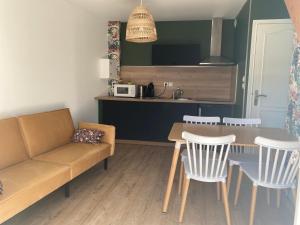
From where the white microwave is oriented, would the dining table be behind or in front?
in front

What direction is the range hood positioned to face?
toward the camera

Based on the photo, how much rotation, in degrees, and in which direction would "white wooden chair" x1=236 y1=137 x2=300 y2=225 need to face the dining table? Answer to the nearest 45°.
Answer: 0° — it already faces it

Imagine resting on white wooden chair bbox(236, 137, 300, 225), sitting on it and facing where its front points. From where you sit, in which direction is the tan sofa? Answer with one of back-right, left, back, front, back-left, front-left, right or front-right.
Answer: front-left

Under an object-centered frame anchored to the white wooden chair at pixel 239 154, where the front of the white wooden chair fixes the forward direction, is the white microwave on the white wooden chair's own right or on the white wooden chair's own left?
on the white wooden chair's own right

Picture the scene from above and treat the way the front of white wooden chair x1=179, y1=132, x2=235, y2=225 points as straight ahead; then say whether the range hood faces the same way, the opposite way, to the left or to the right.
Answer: the opposite way

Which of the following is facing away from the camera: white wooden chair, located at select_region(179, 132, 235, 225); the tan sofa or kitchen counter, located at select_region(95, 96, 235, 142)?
the white wooden chair

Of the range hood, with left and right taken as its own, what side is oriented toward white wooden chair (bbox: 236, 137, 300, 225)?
front

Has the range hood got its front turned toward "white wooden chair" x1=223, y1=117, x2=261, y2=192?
yes

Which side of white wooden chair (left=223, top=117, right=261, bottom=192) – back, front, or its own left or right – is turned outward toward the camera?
front

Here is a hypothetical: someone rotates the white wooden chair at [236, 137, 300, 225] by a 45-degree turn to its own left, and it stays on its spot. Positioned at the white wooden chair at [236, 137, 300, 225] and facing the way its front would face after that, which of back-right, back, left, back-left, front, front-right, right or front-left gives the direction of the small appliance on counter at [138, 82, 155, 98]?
front-right

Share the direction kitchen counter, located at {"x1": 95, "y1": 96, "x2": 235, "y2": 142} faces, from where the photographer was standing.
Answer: facing the viewer

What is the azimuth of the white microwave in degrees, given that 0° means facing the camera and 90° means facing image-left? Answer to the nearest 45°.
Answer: approximately 0°

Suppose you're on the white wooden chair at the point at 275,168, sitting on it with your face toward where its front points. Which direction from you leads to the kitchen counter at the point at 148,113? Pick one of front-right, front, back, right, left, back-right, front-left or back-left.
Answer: front

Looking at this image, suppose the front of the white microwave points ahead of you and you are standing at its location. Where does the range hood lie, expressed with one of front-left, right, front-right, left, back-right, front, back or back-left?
left

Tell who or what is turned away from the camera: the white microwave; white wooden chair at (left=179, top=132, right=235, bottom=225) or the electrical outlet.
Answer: the white wooden chair

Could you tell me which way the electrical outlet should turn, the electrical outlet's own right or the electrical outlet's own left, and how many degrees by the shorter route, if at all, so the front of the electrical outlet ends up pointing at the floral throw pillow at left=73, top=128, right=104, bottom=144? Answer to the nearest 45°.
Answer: approximately 45° to the electrical outlet's own right

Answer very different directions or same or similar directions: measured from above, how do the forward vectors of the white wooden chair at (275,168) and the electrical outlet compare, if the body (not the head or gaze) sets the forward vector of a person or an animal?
very different directions
